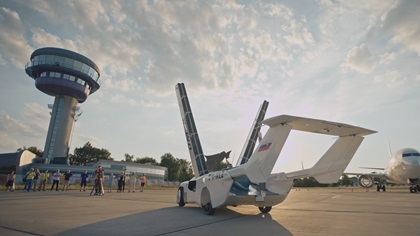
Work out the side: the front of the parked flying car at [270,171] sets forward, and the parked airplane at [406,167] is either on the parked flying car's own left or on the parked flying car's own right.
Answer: on the parked flying car's own right

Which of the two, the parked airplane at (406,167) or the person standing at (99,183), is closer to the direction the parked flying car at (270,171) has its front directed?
the person standing
